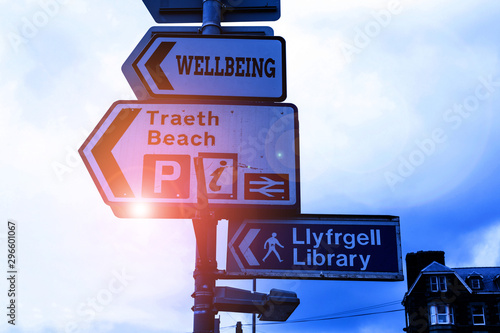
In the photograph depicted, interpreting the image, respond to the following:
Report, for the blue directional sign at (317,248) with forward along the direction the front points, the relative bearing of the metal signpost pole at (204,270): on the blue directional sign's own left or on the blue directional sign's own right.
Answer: on the blue directional sign's own right

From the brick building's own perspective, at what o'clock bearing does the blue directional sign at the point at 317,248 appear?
The blue directional sign is roughly at 12 o'clock from the brick building.

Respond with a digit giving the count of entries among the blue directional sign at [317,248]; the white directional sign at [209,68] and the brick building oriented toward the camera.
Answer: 3

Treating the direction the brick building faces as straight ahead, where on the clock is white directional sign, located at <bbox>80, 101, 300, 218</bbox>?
The white directional sign is roughly at 12 o'clock from the brick building.

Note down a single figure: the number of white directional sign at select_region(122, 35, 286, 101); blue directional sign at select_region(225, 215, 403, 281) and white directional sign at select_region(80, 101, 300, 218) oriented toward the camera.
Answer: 3
